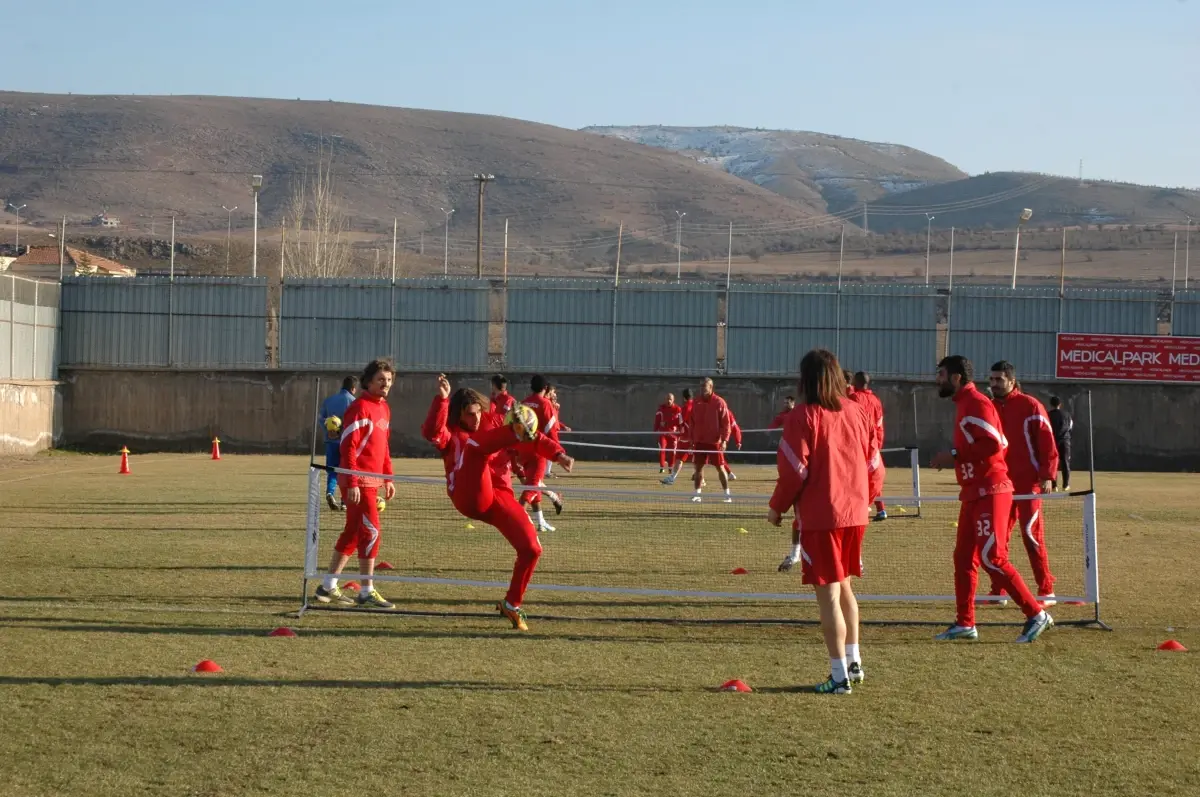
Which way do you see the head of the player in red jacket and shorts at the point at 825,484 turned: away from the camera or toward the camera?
away from the camera

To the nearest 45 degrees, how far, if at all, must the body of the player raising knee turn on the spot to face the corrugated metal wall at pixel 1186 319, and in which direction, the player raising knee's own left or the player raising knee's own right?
approximately 90° to the player raising knee's own left

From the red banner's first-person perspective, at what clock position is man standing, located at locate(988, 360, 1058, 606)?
The man standing is roughly at 12 o'clock from the red banner.

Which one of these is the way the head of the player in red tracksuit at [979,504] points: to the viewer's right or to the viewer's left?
to the viewer's left

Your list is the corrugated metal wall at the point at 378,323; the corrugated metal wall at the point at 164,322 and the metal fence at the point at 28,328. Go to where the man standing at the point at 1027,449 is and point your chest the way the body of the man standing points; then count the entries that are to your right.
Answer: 3
